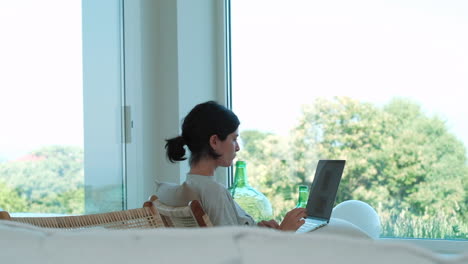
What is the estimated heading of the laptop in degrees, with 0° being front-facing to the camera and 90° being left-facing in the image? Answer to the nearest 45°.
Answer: approximately 45°

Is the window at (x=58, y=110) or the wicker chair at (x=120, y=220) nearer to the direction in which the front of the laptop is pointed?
the wicker chair

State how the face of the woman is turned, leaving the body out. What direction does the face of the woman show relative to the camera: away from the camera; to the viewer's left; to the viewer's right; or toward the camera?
to the viewer's right

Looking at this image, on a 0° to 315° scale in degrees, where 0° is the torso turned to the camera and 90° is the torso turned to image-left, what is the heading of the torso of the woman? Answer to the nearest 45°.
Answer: approximately 270°
